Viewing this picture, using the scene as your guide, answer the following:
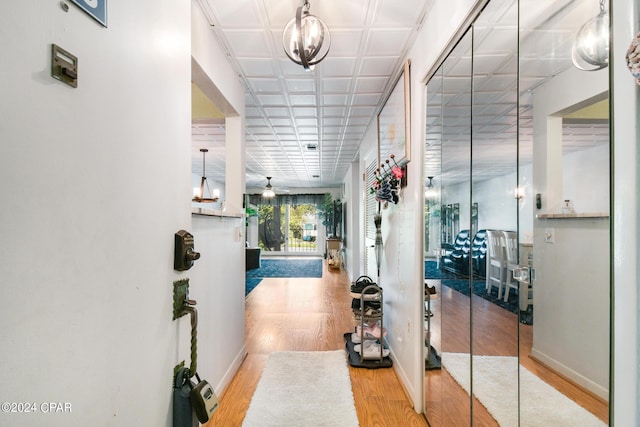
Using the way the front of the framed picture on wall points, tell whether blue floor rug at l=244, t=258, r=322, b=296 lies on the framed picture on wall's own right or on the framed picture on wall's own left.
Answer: on the framed picture on wall's own right

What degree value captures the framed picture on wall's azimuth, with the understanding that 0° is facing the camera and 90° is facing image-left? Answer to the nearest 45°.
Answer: approximately 90°

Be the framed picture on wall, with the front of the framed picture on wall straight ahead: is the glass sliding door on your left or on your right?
on your right
